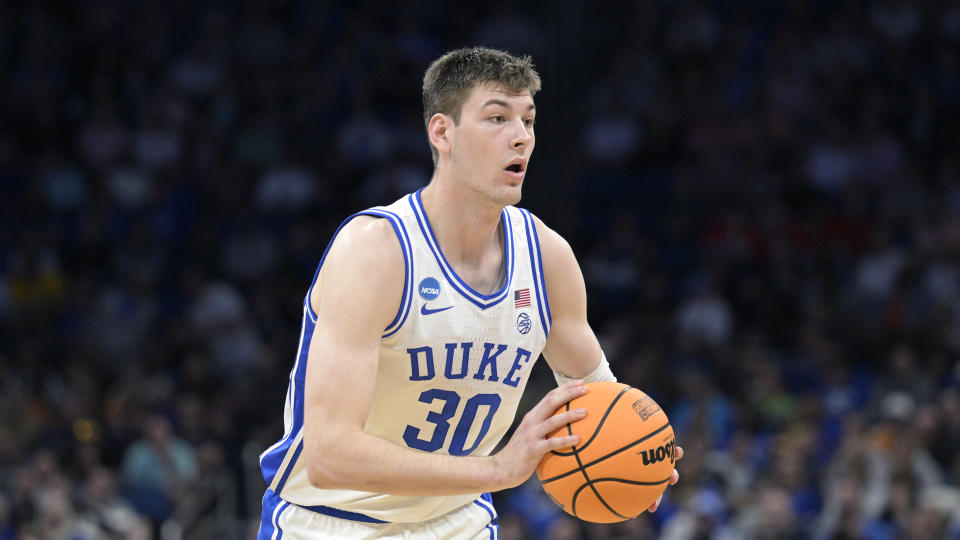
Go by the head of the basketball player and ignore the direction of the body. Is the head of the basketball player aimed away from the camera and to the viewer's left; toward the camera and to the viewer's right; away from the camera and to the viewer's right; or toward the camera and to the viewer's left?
toward the camera and to the viewer's right

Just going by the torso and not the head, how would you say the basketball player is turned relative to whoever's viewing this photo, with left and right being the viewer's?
facing the viewer and to the right of the viewer
